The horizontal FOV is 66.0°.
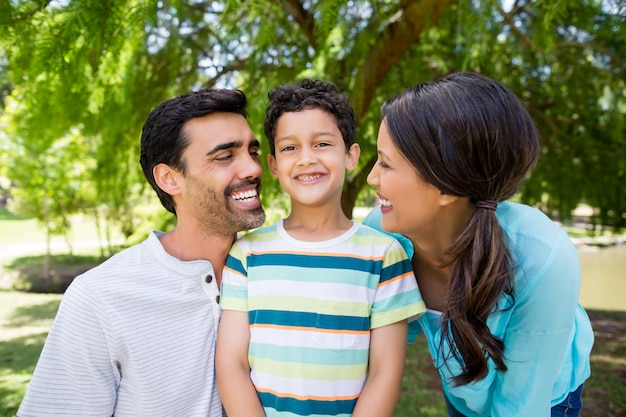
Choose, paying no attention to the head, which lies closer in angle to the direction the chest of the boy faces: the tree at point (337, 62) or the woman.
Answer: the woman

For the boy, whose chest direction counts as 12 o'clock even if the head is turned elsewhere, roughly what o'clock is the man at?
The man is roughly at 3 o'clock from the boy.

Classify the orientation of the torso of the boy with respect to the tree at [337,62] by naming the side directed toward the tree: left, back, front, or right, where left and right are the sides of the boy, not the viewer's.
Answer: back

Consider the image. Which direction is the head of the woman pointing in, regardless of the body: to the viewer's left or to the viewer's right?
to the viewer's left

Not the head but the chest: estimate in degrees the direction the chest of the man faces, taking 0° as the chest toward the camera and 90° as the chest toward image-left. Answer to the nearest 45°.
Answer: approximately 315°

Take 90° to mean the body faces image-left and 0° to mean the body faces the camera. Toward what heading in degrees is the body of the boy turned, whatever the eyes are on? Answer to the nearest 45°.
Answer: approximately 0°

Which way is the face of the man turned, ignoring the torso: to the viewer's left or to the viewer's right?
to the viewer's right
